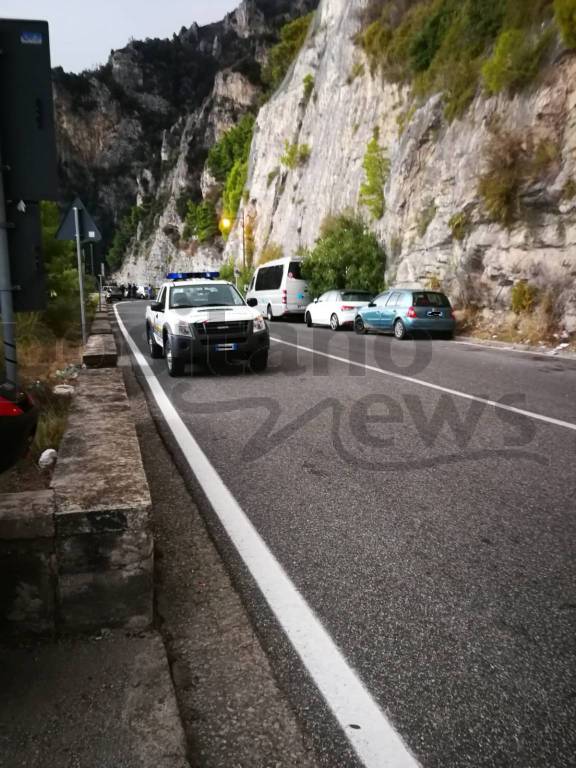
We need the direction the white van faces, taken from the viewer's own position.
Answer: facing away from the viewer and to the left of the viewer

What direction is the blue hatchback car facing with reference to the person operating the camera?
facing away from the viewer and to the left of the viewer

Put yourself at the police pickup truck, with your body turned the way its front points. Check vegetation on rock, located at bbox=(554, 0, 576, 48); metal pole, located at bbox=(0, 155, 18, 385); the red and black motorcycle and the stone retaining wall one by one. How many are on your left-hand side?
1

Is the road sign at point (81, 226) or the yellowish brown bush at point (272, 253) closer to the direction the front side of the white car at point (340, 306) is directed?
the yellowish brown bush

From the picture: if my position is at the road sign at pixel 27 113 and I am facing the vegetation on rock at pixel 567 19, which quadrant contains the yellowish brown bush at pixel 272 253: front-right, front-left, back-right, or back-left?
front-left

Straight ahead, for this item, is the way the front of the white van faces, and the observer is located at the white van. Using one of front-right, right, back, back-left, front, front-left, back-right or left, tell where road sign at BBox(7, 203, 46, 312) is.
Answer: back-left

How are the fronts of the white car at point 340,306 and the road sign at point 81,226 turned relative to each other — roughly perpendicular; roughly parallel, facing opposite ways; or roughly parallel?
roughly parallel

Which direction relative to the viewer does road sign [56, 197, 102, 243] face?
away from the camera

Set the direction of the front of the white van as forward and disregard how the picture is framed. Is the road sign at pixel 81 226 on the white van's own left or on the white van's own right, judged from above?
on the white van's own left

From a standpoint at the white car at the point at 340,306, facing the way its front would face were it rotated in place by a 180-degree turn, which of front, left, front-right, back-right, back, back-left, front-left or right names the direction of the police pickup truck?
front-right

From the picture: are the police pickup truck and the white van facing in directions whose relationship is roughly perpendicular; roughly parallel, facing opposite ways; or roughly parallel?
roughly parallel, facing opposite ways

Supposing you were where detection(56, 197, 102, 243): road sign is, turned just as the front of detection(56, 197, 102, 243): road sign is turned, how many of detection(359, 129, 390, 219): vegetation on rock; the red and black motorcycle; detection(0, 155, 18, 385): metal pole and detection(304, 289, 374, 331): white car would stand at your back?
2

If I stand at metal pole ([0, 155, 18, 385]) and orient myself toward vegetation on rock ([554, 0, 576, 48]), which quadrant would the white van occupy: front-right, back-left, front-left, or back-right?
front-left

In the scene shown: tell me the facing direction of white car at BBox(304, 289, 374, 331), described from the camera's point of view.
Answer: facing away from the viewer and to the left of the viewer

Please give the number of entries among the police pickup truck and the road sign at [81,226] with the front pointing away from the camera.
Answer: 1

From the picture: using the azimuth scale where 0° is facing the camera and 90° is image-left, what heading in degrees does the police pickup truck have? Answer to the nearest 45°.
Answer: approximately 315°

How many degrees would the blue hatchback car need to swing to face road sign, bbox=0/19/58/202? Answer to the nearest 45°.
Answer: approximately 135° to its left

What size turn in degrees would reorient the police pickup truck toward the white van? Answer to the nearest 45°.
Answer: approximately 135° to its left

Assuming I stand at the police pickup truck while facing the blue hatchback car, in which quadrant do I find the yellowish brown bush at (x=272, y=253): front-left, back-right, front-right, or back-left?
front-left
